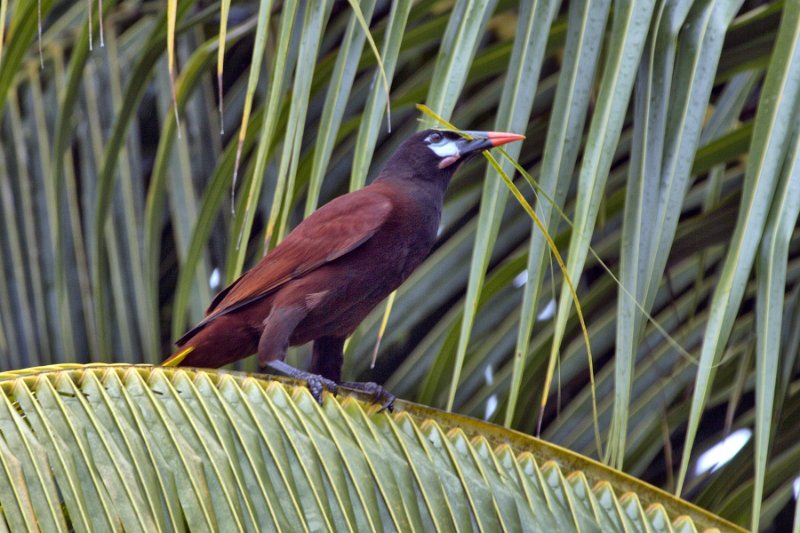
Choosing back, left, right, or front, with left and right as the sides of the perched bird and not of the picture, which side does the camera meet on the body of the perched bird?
right
